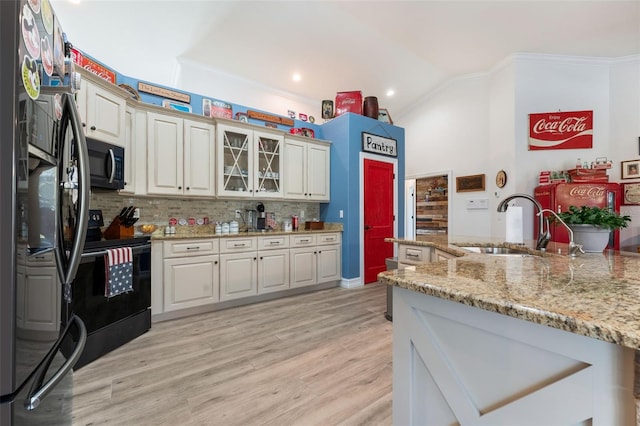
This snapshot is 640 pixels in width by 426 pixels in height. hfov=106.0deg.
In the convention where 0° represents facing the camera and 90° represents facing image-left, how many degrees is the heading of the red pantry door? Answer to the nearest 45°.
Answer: approximately 315°

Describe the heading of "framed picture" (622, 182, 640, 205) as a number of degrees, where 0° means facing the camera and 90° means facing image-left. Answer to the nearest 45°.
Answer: approximately 0°

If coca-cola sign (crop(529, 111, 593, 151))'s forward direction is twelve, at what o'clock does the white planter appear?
The white planter is roughly at 12 o'clock from the coca-cola sign.

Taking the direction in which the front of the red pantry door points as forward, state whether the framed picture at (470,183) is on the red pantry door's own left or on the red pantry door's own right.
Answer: on the red pantry door's own left

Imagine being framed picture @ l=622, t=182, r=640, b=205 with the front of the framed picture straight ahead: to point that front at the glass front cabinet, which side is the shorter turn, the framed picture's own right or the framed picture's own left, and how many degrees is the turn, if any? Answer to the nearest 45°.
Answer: approximately 45° to the framed picture's own right

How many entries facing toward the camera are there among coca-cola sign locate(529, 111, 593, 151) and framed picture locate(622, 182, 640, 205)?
2
